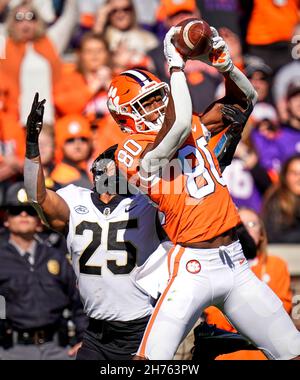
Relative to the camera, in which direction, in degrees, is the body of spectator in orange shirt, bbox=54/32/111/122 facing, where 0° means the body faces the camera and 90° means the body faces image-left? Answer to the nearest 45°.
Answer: approximately 315°

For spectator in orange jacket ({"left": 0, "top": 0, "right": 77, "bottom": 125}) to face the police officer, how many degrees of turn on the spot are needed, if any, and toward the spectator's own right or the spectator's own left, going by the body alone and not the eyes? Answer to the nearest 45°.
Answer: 0° — they already face them

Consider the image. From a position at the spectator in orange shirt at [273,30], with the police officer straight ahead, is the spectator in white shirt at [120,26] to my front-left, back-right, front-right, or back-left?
front-right

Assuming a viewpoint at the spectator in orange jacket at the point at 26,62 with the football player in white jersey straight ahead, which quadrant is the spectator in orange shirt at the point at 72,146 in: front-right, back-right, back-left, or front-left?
front-left

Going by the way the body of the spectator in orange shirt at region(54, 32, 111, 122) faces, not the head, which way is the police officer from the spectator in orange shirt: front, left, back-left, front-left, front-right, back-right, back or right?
front-right

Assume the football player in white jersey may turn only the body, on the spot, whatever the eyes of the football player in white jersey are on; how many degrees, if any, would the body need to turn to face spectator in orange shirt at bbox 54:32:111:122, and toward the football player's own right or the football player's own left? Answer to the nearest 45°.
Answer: approximately 180°

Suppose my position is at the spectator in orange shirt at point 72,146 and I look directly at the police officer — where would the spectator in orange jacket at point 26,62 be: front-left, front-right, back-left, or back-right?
back-right

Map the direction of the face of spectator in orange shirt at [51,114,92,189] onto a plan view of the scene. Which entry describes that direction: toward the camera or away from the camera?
toward the camera

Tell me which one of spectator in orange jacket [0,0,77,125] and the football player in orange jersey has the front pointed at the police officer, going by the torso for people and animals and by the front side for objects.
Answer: the spectator in orange jacket

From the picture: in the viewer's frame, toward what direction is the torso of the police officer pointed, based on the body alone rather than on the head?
toward the camera

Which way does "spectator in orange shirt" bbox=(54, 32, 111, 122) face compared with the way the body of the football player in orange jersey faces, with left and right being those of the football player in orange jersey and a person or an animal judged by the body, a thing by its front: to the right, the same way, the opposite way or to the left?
the same way

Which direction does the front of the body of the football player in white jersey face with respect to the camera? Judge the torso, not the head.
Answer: toward the camera

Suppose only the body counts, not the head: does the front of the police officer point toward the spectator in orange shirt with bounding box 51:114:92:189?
no

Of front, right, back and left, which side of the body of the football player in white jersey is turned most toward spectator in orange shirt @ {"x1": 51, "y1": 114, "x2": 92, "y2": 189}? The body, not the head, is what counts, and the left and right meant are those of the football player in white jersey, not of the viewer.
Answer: back
